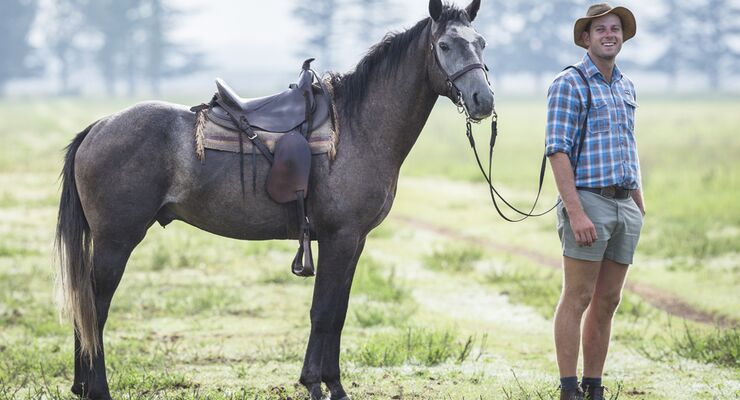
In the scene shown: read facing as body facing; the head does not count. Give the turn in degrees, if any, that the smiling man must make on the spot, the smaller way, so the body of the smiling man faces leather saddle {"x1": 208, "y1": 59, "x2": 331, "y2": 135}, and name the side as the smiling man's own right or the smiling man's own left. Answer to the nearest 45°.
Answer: approximately 135° to the smiling man's own right

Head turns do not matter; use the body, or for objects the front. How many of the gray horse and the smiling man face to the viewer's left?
0

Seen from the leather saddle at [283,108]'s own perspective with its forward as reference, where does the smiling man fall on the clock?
The smiling man is roughly at 1 o'clock from the leather saddle.

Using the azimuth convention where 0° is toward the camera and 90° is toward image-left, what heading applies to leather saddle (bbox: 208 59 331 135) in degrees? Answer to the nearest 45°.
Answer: approximately 270°

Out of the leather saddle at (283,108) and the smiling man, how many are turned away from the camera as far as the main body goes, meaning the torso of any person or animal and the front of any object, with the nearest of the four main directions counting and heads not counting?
0

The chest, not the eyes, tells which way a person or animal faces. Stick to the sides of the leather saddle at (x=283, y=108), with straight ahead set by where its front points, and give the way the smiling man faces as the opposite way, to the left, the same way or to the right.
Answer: to the right

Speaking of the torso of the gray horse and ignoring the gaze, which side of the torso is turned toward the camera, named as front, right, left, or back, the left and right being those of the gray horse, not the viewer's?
right

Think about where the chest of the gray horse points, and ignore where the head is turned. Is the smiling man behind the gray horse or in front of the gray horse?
in front

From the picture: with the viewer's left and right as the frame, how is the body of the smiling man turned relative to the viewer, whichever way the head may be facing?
facing the viewer and to the right of the viewer

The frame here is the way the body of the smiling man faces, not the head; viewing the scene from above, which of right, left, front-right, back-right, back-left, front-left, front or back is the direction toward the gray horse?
back-right
